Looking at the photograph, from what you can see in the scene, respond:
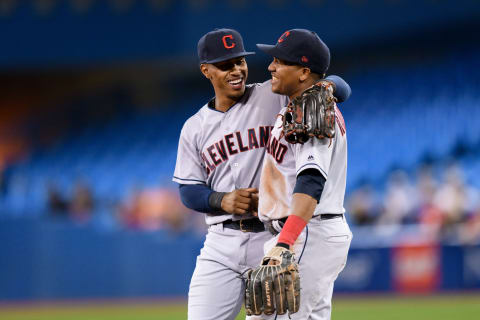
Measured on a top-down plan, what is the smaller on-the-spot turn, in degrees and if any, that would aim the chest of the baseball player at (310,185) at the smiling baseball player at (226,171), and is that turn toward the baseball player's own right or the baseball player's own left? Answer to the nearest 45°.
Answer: approximately 45° to the baseball player's own right

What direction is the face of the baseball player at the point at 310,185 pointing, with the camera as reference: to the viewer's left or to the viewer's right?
to the viewer's left

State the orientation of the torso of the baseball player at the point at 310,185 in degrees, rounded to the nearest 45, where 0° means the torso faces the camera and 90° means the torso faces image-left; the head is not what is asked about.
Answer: approximately 90°

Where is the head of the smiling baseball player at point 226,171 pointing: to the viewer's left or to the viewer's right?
to the viewer's right
